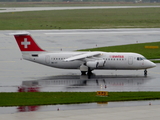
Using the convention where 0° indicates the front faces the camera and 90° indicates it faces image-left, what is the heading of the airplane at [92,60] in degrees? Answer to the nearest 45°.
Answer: approximately 270°
